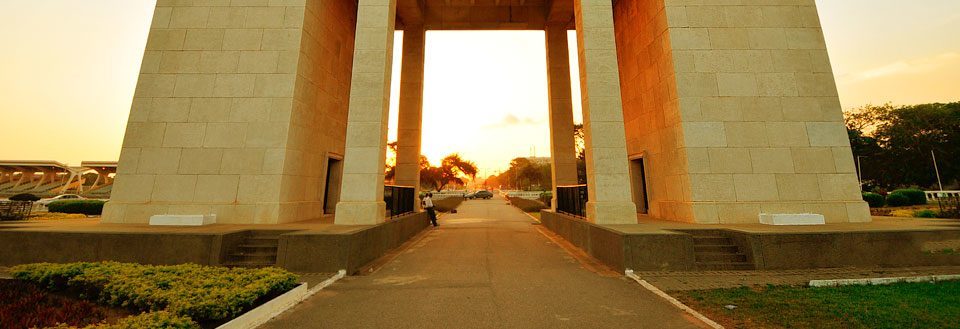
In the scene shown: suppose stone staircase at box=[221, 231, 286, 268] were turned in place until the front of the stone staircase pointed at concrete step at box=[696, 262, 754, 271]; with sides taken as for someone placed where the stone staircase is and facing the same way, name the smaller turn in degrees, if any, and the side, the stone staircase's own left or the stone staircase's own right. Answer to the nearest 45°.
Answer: approximately 45° to the stone staircase's own left

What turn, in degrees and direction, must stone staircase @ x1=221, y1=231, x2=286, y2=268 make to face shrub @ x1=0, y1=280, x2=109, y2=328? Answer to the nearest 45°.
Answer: approximately 45° to its right

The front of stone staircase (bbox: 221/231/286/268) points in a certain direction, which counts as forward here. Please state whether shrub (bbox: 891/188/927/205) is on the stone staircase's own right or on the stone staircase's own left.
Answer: on the stone staircase's own left

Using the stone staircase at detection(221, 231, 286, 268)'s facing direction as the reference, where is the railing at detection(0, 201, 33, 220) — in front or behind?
behind

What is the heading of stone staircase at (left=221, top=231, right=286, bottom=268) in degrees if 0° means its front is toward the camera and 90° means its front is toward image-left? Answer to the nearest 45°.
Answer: approximately 0°

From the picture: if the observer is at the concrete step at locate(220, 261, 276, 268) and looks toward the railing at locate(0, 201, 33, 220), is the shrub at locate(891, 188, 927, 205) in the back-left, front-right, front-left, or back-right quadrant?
back-right

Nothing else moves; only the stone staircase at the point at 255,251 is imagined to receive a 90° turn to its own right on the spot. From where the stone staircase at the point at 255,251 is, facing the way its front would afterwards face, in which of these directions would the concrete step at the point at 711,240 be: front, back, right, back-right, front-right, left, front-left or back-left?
back-left

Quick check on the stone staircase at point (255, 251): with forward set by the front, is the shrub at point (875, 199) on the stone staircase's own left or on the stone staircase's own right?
on the stone staircase's own left
